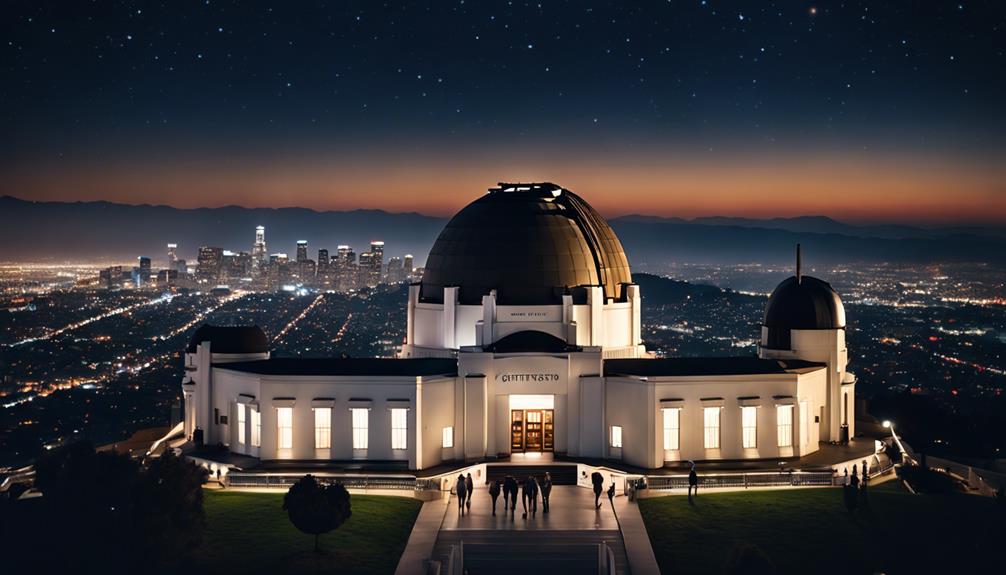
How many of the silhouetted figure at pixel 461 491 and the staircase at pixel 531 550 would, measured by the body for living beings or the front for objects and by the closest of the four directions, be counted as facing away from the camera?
1

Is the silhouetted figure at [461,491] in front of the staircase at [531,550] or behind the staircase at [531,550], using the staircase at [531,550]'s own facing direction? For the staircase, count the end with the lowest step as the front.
behind

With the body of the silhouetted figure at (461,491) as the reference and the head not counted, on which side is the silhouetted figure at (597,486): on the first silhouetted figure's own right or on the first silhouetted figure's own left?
on the first silhouetted figure's own right

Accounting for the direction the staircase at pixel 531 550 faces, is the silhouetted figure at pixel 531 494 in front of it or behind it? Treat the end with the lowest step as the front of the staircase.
behind

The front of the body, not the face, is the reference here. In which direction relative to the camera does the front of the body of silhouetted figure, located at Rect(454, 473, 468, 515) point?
away from the camera

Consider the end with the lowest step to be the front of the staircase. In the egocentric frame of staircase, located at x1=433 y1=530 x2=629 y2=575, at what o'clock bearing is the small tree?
The small tree is roughly at 3 o'clock from the staircase.

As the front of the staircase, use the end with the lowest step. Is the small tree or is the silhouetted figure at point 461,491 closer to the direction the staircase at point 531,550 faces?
the small tree

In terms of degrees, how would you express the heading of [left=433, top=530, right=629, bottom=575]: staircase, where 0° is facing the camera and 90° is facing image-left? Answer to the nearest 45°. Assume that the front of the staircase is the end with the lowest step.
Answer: approximately 0°

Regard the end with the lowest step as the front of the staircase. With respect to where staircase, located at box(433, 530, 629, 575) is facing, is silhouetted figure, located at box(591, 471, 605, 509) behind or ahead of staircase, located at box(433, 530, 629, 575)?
behind

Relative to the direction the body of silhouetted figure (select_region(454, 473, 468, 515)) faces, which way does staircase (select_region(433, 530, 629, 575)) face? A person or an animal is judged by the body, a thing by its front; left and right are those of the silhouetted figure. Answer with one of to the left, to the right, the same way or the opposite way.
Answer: the opposite way

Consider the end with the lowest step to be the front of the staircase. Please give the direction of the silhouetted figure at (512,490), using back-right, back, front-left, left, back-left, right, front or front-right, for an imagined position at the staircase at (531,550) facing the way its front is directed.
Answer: back
